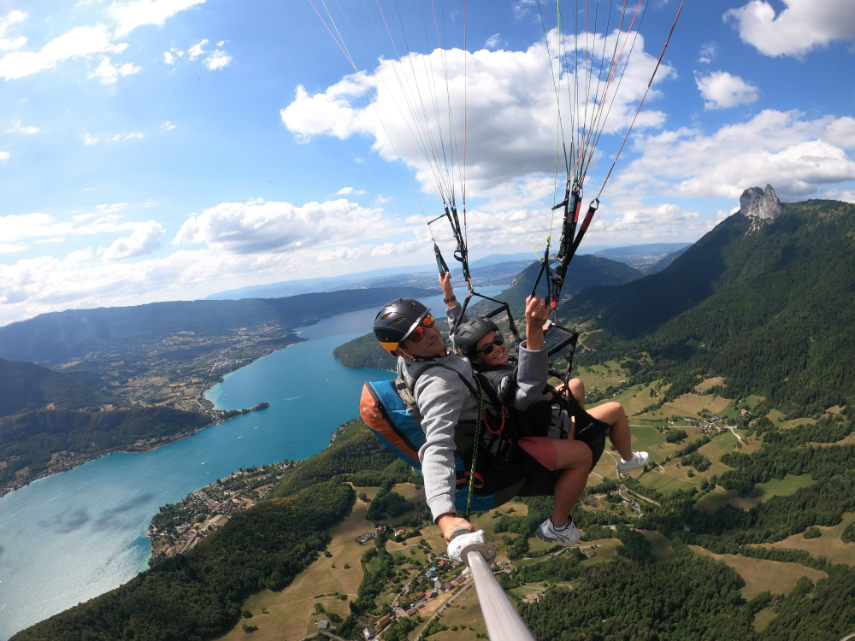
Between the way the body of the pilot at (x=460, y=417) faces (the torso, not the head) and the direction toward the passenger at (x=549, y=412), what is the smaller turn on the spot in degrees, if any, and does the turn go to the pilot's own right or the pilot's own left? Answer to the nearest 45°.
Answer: approximately 45° to the pilot's own left

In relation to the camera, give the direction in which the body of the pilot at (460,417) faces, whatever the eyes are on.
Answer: to the viewer's right

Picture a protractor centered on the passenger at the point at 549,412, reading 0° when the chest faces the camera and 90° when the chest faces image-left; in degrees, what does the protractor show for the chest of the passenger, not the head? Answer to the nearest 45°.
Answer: approximately 315°
